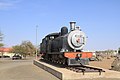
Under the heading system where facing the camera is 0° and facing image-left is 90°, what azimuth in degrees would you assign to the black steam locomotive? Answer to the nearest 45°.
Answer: approximately 315°
